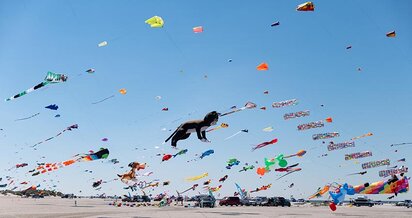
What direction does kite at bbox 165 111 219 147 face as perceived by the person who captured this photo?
facing to the right of the viewer
